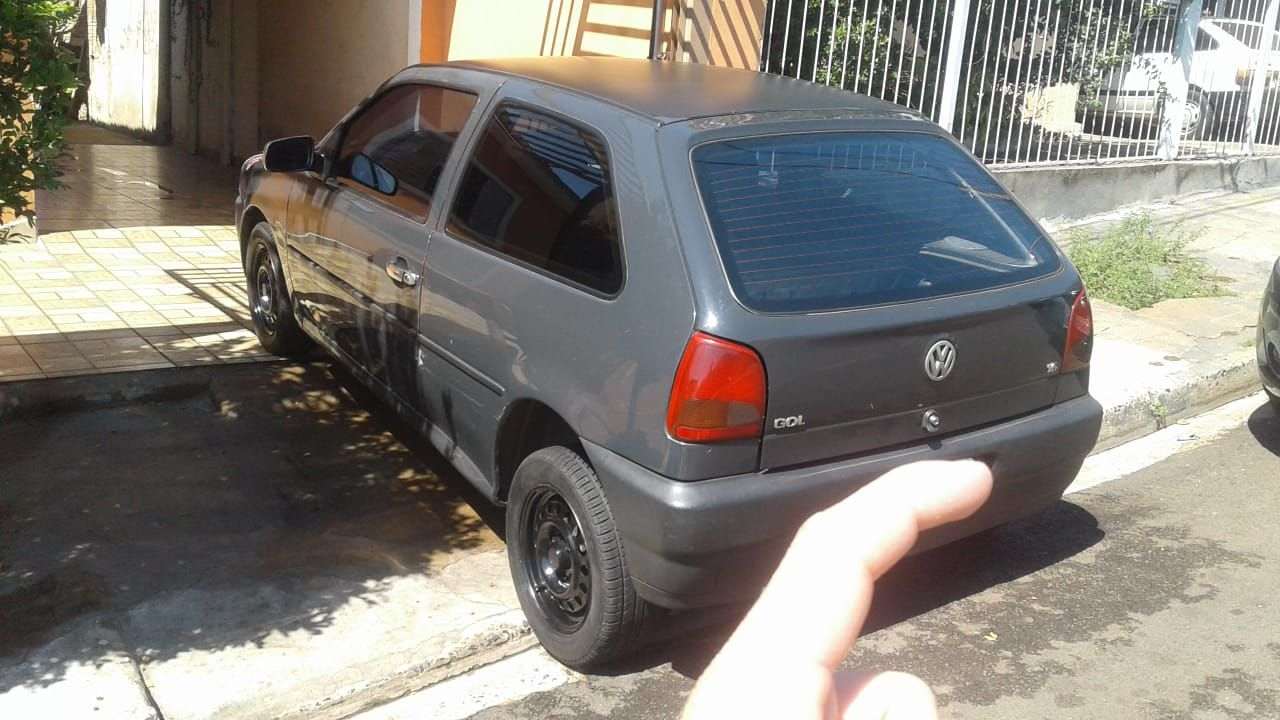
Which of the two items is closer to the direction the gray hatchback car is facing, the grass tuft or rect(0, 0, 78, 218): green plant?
the green plant

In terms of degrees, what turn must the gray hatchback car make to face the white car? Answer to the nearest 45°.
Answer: approximately 90° to its right

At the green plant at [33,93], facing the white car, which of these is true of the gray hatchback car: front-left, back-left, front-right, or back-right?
front-right

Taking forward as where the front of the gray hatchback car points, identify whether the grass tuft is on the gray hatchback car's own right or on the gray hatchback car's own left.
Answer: on the gray hatchback car's own right

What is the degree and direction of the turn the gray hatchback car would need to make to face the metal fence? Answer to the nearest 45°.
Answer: approximately 45° to its right

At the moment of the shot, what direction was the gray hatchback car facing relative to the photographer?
facing away from the viewer and to the left of the viewer

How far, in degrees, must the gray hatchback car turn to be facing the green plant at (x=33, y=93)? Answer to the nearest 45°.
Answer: approximately 45° to its left
